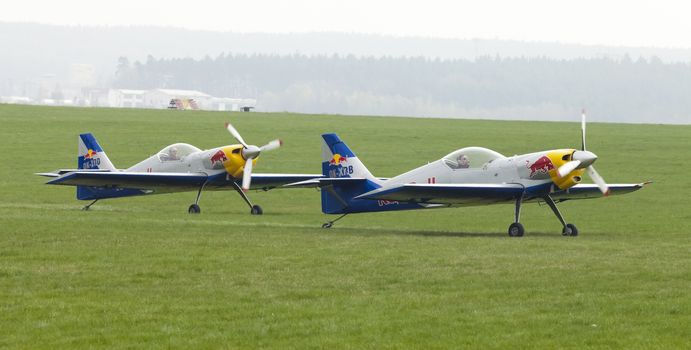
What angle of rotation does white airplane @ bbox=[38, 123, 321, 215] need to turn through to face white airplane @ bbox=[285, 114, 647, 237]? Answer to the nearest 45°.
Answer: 0° — it already faces it

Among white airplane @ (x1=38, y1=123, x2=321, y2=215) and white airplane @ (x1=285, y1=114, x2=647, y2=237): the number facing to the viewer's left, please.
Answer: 0

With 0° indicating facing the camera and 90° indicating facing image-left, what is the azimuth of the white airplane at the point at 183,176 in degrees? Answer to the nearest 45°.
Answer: approximately 315°

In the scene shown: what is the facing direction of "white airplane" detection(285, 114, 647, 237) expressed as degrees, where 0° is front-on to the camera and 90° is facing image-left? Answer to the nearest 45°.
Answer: approximately 315°

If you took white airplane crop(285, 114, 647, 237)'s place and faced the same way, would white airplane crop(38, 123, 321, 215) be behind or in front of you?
behind
